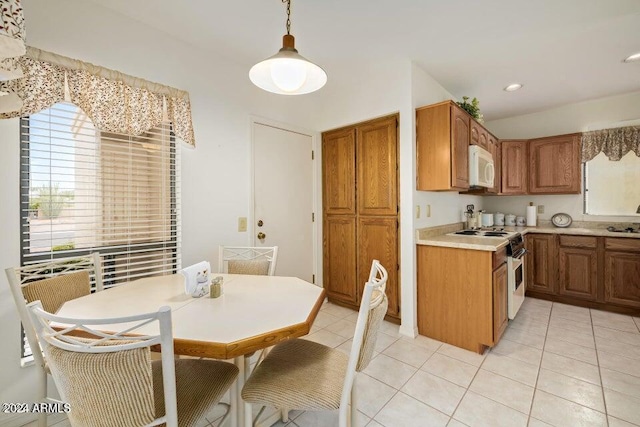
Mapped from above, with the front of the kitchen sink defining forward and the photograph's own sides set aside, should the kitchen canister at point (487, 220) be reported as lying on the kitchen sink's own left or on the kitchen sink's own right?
on the kitchen sink's own right

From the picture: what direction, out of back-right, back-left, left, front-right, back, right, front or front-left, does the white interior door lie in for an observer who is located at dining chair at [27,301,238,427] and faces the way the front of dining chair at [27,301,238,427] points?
front

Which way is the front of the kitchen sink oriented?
toward the camera

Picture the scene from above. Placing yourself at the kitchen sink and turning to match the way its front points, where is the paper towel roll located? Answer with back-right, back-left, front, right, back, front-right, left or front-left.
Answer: right

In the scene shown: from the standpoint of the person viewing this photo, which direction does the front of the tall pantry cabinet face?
facing the viewer and to the left of the viewer

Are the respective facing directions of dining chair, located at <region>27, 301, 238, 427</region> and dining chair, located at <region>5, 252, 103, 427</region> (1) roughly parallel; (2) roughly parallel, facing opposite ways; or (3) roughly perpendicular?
roughly perpendicular

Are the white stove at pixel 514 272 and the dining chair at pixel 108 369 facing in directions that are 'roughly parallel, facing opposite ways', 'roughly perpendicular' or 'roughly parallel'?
roughly perpendicular

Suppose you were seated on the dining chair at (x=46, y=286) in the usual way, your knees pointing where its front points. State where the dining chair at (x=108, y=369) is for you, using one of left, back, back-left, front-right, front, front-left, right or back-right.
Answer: front-right

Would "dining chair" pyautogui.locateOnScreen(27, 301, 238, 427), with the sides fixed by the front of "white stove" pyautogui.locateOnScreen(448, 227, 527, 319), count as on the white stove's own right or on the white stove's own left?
on the white stove's own right

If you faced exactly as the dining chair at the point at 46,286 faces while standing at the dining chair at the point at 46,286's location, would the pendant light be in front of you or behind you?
in front

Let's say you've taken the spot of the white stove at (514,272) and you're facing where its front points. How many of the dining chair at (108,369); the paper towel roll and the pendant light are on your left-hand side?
1
